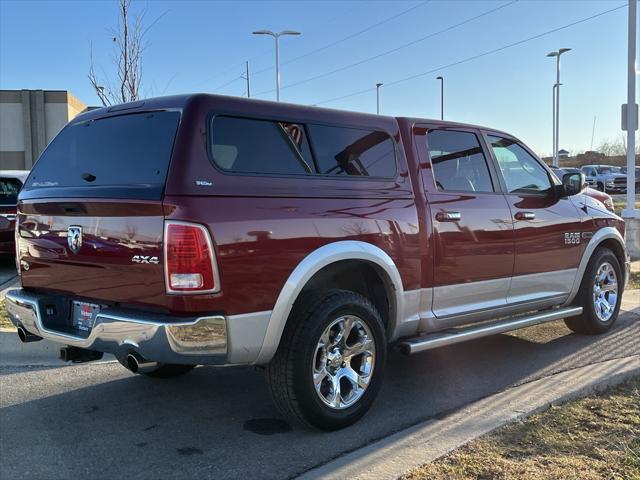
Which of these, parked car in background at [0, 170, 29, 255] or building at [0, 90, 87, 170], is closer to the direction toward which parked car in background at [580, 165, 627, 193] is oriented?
the parked car in background

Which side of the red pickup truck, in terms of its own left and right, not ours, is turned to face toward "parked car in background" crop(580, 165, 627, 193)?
front

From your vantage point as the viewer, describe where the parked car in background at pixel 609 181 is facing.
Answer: facing the viewer and to the right of the viewer

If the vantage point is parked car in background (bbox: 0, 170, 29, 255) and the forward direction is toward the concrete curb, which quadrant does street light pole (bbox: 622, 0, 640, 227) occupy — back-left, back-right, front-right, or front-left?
front-left

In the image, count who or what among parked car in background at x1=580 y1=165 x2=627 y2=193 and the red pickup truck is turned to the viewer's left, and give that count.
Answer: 0

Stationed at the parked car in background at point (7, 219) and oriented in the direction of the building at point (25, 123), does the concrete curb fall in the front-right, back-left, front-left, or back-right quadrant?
back-right

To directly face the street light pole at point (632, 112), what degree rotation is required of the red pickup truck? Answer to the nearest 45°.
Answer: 0° — it already faces it

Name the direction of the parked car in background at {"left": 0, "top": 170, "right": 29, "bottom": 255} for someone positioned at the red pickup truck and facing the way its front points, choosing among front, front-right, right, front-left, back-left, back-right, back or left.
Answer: left

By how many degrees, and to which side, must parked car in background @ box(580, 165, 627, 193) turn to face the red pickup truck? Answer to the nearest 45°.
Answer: approximately 45° to its right

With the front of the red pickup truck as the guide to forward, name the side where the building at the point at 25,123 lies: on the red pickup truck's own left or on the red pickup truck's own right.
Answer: on the red pickup truck's own left

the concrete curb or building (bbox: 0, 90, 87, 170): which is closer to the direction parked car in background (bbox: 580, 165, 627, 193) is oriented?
the concrete curb

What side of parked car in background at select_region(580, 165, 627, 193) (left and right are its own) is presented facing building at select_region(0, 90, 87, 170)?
right

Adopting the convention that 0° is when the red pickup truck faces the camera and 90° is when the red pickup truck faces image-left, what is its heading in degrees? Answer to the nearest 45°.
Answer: approximately 225°
